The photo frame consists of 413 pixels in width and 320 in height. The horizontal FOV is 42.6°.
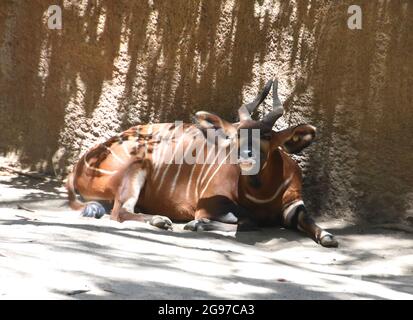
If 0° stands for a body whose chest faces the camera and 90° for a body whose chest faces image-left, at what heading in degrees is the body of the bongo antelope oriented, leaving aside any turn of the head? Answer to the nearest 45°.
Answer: approximately 315°
